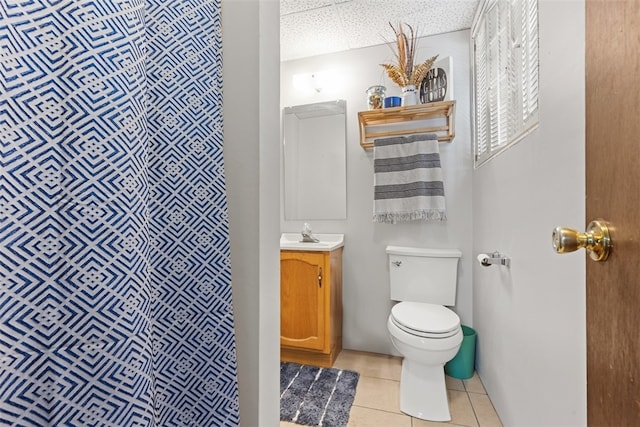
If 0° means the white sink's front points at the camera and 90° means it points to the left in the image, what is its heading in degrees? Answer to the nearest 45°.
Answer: approximately 0°

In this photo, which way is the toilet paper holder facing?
to the viewer's left

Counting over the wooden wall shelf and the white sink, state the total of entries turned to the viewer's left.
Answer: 0

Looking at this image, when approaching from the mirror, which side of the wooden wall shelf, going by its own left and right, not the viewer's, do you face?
right

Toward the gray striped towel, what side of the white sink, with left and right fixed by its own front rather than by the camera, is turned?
left

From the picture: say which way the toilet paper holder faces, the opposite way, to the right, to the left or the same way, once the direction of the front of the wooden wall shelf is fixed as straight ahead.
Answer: to the right

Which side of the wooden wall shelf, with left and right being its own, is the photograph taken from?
front

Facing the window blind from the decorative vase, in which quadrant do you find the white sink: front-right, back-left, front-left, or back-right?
back-right

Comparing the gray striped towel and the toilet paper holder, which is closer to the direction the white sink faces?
the toilet paper holder

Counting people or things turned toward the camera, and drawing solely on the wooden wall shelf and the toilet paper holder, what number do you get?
1

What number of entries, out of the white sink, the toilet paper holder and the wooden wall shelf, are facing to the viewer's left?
1
